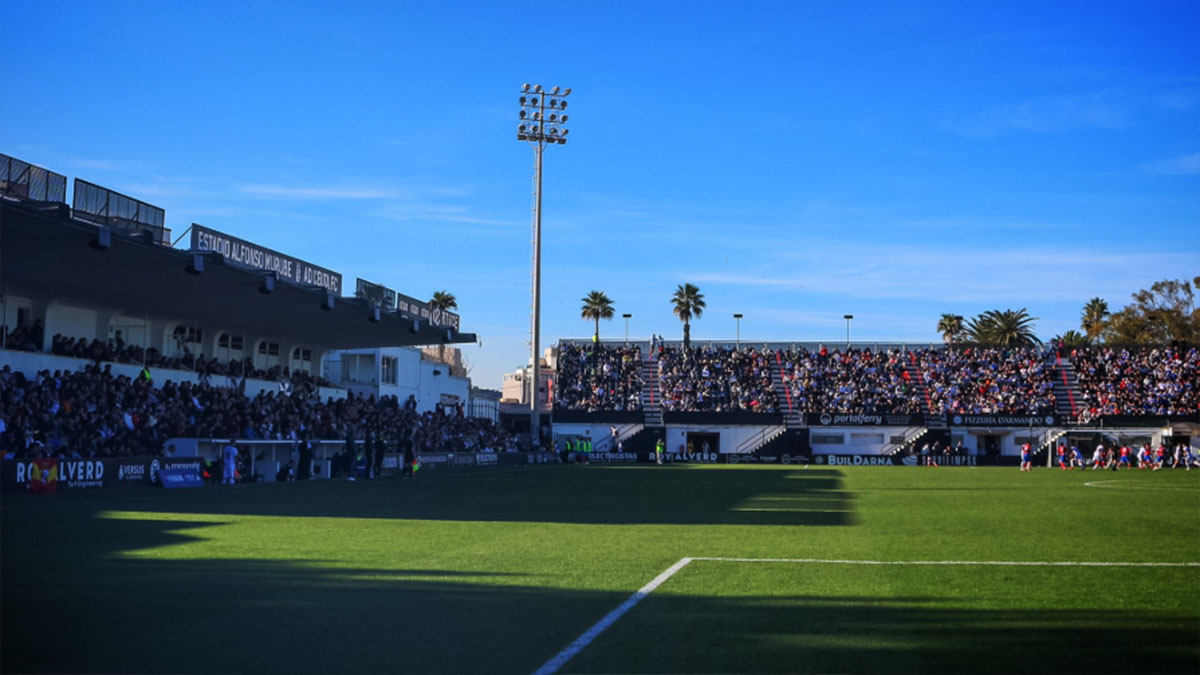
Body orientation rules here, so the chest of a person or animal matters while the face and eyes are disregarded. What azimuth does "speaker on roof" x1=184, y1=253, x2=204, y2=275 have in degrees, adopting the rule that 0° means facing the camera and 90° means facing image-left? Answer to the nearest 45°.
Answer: approximately 315°

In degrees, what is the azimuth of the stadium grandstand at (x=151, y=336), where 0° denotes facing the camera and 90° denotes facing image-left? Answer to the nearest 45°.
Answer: approximately 315°

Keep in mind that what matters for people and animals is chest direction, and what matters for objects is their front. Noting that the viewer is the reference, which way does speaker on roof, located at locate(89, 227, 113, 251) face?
facing the viewer and to the right of the viewer

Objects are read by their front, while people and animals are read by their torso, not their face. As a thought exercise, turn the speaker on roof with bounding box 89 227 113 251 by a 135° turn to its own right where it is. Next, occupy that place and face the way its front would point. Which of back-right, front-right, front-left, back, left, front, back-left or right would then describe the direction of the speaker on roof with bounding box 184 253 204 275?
back-right

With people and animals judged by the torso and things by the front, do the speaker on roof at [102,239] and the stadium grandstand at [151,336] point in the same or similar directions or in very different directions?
same or similar directions
